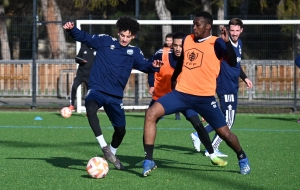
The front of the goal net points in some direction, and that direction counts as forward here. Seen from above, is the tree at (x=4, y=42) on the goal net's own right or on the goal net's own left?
on the goal net's own right

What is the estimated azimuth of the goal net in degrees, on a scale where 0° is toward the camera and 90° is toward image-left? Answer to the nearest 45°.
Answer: approximately 0°

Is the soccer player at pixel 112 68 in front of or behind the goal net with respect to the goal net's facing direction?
in front

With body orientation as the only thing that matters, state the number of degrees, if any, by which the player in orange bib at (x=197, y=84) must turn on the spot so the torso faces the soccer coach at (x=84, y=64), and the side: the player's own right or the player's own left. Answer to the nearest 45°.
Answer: approximately 135° to the player's own right

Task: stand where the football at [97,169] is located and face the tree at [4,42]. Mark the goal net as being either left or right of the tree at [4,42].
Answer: right

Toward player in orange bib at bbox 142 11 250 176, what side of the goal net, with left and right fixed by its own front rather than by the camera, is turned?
front

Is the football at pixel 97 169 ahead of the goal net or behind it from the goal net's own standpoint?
ahead

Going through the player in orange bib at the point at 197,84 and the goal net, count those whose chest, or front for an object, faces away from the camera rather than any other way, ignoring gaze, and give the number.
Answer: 0

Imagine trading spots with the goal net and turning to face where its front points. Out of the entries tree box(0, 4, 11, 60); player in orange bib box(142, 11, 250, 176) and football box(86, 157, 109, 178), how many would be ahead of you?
2

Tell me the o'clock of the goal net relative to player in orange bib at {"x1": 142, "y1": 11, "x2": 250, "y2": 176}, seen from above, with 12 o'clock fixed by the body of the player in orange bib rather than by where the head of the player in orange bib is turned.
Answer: The goal net is roughly at 5 o'clock from the player in orange bib.

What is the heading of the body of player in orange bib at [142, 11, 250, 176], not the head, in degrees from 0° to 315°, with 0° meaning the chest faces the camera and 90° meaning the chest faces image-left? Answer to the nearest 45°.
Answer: approximately 45°

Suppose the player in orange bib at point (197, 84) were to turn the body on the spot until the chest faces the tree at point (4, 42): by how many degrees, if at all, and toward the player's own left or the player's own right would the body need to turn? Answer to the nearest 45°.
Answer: approximately 90° to the player's own right
